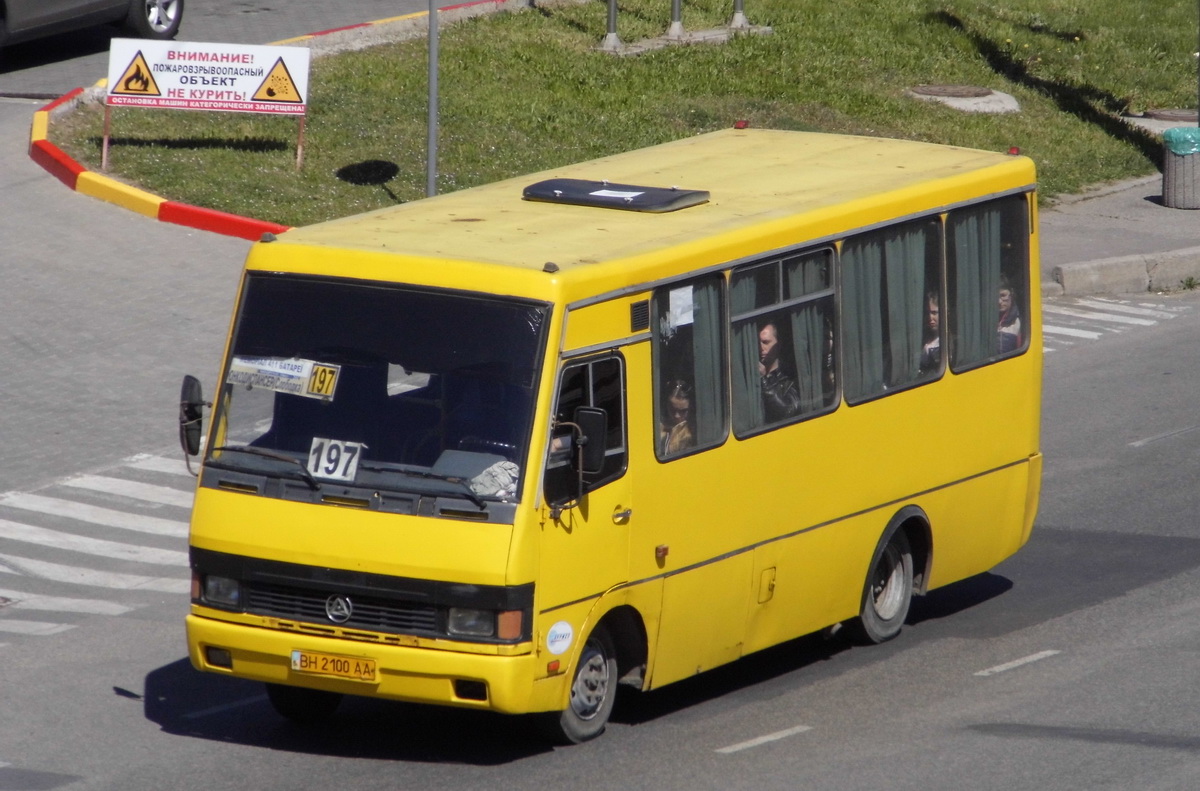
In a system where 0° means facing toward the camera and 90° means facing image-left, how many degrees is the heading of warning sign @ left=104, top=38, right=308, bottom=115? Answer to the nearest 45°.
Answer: approximately 0°

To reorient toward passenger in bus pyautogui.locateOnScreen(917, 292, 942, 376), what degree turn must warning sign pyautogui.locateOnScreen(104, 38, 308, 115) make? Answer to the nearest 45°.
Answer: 0° — it already faces them

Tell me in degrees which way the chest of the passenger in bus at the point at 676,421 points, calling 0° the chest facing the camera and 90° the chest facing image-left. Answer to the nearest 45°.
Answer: approximately 45°

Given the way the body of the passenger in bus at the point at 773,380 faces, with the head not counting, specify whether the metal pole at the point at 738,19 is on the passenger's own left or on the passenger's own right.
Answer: on the passenger's own right

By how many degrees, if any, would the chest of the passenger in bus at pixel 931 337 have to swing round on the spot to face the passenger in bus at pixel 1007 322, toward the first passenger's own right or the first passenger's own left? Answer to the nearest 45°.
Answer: approximately 180°

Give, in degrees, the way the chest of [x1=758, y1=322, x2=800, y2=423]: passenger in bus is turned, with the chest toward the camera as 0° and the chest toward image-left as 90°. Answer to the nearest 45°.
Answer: approximately 45°
